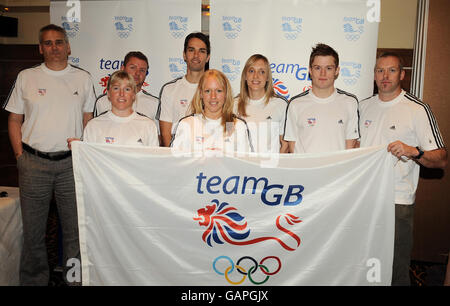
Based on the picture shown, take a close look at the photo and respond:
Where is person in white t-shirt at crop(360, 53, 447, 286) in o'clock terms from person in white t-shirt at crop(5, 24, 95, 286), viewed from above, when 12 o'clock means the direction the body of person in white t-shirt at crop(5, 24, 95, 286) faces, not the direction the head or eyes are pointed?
person in white t-shirt at crop(360, 53, 447, 286) is roughly at 10 o'clock from person in white t-shirt at crop(5, 24, 95, 286).

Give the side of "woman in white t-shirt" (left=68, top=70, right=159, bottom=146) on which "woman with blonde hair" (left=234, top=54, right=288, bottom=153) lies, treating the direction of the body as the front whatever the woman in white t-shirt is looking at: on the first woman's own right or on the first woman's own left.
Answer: on the first woman's own left

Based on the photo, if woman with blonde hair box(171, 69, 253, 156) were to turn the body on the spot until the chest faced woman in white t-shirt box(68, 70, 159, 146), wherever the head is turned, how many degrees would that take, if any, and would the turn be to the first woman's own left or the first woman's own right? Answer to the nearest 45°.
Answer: approximately 90° to the first woman's own right

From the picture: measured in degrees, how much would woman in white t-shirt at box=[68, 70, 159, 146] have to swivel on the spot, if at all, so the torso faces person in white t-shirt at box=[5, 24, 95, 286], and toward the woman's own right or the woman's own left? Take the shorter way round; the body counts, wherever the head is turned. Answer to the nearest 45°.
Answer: approximately 135° to the woman's own right

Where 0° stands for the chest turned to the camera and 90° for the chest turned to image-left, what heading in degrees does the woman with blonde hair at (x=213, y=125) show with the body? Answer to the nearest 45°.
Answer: approximately 0°

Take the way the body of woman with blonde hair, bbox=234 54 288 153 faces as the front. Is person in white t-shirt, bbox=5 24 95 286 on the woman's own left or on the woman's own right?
on the woman's own right
